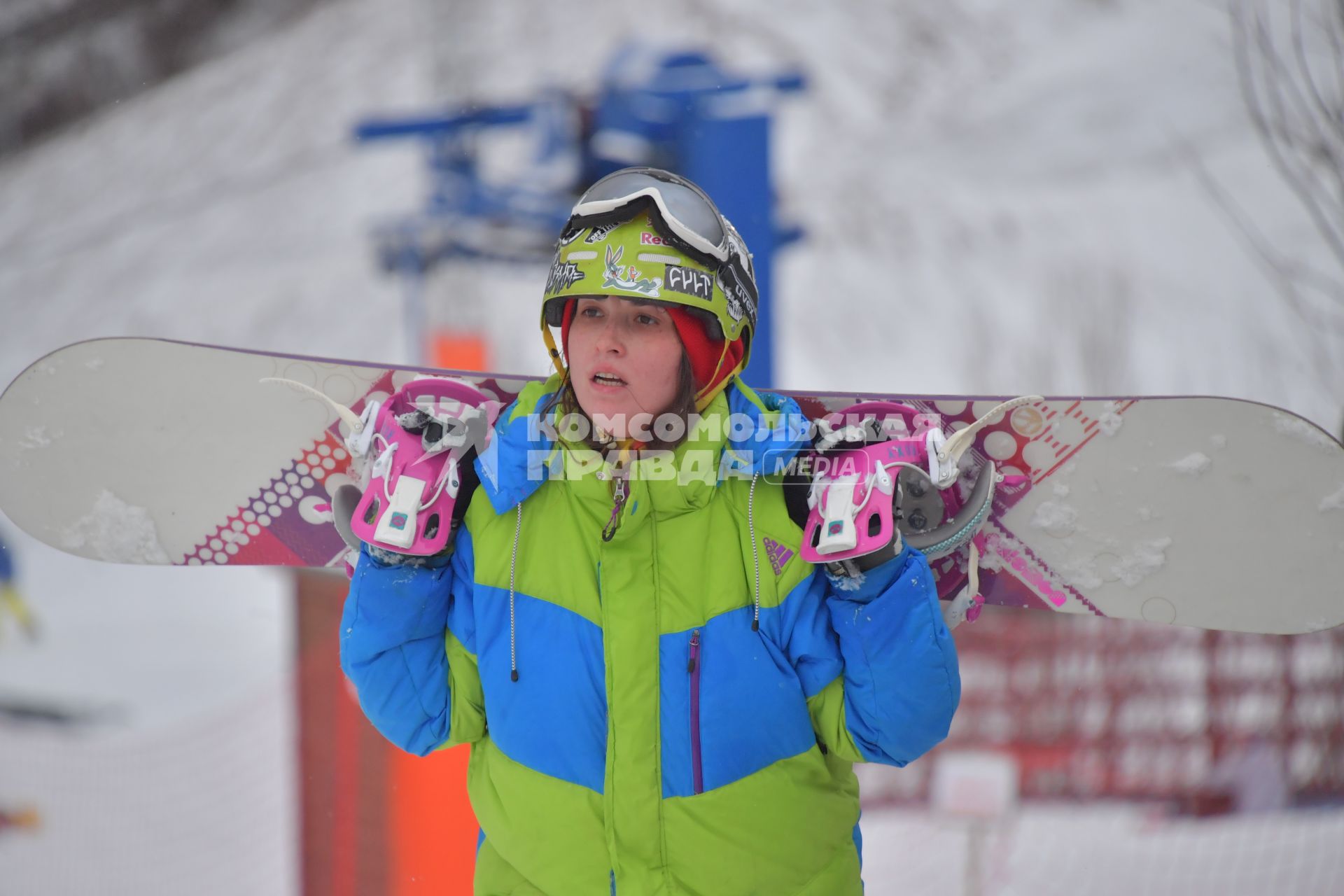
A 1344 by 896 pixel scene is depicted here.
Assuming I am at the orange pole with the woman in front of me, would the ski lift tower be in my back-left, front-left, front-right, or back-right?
back-left

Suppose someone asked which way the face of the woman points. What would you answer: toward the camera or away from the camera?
toward the camera

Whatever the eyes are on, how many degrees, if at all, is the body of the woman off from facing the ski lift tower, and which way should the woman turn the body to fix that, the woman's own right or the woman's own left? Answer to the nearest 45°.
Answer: approximately 180°

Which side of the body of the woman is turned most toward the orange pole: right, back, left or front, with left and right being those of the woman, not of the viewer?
back

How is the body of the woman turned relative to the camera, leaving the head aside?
toward the camera
